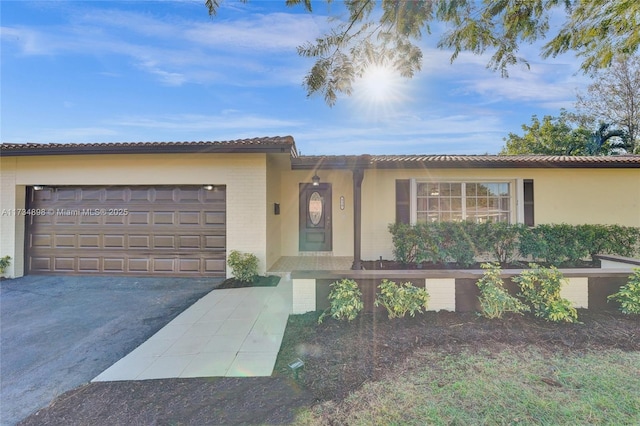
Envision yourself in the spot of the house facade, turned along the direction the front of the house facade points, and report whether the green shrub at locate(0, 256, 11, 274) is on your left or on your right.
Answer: on your right

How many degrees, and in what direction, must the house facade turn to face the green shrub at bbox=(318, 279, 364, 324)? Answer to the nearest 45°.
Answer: approximately 45° to its left

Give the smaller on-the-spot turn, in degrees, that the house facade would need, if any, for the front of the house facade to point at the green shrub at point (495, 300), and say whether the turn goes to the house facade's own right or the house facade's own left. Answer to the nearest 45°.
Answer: approximately 45° to the house facade's own left

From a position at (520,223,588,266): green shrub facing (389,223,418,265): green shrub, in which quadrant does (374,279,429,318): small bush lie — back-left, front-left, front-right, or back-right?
front-left

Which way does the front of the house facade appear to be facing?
toward the camera

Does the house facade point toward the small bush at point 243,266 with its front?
no

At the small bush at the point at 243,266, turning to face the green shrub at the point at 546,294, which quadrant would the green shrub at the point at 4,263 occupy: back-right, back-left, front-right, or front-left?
back-right

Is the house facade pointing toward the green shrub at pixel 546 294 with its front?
no

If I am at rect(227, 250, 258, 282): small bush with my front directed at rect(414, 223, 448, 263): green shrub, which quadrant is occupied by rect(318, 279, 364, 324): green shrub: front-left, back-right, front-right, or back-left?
front-right

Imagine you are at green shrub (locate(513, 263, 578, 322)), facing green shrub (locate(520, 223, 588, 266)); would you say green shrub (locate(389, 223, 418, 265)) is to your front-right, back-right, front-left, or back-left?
front-left
